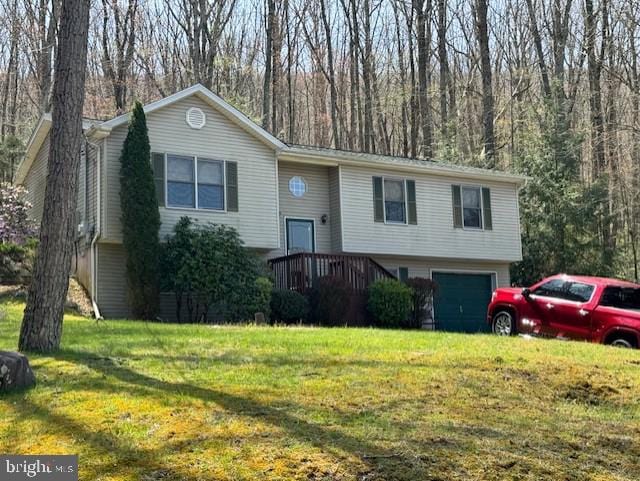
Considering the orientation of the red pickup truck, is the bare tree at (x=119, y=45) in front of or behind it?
in front

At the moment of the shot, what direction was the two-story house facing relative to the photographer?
facing the viewer and to the right of the viewer

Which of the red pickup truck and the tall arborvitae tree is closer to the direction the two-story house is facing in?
the red pickup truck

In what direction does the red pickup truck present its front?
to the viewer's left

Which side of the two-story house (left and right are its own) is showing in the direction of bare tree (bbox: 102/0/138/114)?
back

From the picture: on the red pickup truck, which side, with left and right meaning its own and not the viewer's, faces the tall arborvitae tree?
front

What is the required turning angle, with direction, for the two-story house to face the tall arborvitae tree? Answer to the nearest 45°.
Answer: approximately 90° to its right

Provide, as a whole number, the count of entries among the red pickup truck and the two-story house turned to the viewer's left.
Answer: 1
